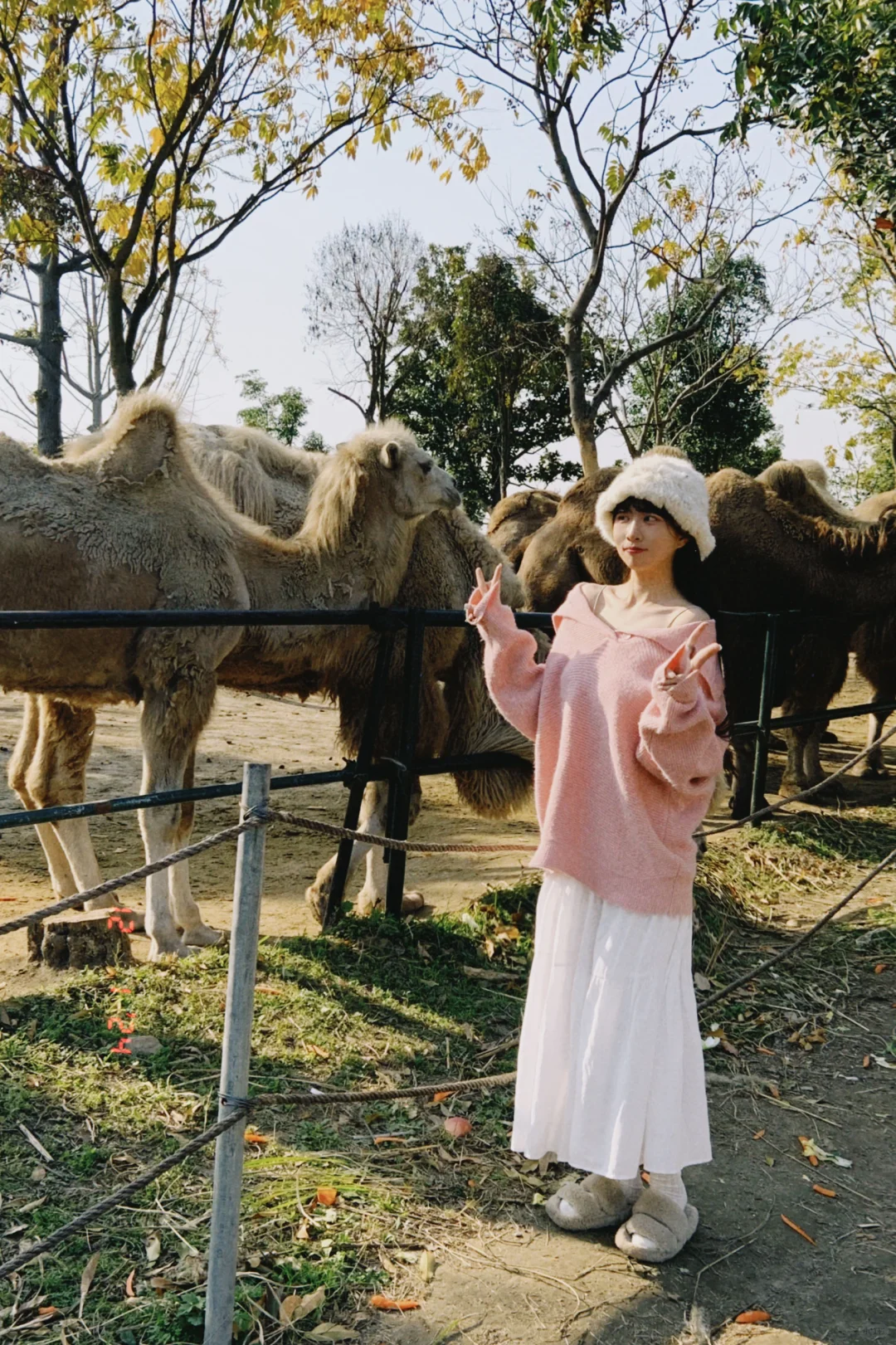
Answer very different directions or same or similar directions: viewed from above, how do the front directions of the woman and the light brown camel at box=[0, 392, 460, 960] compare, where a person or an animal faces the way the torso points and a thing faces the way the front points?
very different directions

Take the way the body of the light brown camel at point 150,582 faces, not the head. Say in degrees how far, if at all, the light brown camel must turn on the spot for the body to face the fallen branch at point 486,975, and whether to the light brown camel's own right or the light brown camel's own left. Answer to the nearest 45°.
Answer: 0° — it already faces it

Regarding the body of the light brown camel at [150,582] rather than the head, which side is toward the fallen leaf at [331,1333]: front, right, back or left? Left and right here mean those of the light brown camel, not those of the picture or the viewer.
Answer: right

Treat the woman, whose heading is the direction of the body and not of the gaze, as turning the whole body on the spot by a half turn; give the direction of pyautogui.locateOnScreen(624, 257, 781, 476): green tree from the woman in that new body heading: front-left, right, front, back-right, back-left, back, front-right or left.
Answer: front-left

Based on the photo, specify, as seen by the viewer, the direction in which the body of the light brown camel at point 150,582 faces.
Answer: to the viewer's right

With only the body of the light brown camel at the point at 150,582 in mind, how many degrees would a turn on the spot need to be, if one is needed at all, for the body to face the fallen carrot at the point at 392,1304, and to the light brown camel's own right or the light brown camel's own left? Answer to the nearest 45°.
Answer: approximately 90° to the light brown camel's own right

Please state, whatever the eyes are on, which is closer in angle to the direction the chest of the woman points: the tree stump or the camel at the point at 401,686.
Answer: the tree stump

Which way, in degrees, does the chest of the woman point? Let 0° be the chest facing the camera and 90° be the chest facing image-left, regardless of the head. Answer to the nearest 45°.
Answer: approximately 45°

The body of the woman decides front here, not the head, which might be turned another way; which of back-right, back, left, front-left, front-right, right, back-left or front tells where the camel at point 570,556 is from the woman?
back-right
